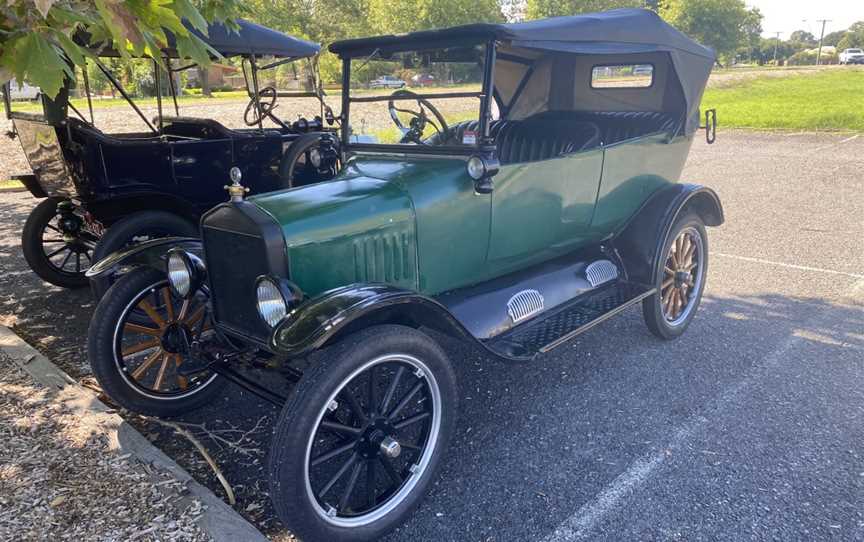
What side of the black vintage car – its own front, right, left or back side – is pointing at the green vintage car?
right

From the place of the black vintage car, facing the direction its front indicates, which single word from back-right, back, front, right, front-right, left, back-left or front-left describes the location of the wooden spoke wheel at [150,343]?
back-right

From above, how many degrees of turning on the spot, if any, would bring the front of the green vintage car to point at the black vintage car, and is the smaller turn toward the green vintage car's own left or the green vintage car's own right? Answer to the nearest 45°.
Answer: approximately 90° to the green vintage car's own right

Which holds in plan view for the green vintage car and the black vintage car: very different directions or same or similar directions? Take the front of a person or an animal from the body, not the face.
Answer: very different directions

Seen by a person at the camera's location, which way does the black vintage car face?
facing away from the viewer and to the right of the viewer

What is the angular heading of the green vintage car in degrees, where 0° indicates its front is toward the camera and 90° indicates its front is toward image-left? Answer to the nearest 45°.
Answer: approximately 45°
